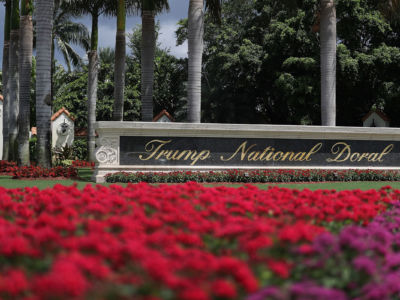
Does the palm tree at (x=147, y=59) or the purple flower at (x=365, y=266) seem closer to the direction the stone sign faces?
the purple flower

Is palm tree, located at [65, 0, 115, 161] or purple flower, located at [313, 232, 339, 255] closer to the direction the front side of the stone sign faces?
the purple flower

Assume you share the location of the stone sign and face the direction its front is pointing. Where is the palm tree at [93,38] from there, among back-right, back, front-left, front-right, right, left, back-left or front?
back-right

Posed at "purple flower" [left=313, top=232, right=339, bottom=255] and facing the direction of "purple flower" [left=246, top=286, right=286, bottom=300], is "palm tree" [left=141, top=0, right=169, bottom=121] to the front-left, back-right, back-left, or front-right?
back-right

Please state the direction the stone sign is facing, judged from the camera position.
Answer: facing the viewer

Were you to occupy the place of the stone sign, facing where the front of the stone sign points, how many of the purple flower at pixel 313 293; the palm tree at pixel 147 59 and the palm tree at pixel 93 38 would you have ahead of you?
1

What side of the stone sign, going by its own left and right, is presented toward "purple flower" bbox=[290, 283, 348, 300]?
front

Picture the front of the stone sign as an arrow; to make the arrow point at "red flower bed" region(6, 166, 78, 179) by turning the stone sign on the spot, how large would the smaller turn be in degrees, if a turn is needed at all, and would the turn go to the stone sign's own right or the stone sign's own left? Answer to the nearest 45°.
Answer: approximately 90° to the stone sign's own right

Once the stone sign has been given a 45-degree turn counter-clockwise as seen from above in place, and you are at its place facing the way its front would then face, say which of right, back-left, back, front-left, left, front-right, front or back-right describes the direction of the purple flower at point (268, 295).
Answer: front-right

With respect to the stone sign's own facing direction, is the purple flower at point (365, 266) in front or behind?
in front

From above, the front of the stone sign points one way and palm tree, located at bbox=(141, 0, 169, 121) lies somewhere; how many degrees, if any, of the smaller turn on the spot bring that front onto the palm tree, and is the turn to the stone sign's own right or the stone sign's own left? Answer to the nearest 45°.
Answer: approximately 135° to the stone sign's own right
